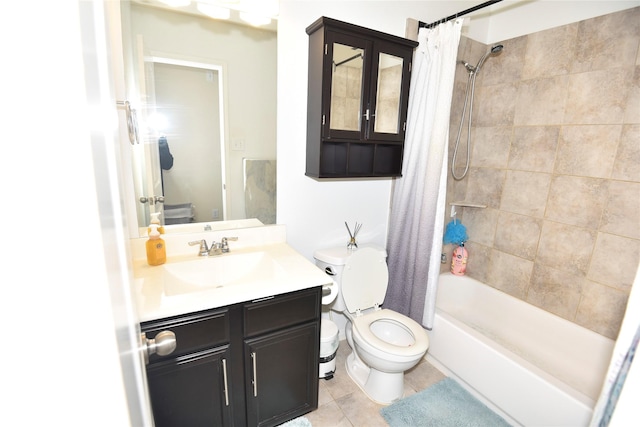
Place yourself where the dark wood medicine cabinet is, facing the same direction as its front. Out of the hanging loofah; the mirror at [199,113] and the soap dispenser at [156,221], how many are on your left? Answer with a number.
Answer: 1

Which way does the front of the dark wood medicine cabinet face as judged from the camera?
facing the viewer and to the right of the viewer

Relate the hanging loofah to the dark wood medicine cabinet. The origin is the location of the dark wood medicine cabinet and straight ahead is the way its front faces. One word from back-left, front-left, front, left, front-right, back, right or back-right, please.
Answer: left

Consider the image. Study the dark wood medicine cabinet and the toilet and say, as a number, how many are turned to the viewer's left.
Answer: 0

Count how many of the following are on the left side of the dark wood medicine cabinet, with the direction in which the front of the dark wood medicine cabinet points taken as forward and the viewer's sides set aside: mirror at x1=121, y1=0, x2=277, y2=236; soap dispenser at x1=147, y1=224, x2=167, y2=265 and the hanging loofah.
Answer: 1

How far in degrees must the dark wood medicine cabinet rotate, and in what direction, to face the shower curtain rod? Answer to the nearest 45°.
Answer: approximately 45° to its left

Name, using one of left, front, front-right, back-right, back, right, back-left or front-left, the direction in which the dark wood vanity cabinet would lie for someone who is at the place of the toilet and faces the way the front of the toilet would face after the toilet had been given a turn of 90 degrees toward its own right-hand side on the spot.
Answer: front

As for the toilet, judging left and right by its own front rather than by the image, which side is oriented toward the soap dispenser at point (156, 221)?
right

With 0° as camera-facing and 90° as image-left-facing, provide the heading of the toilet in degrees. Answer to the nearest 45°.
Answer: approximately 315°
